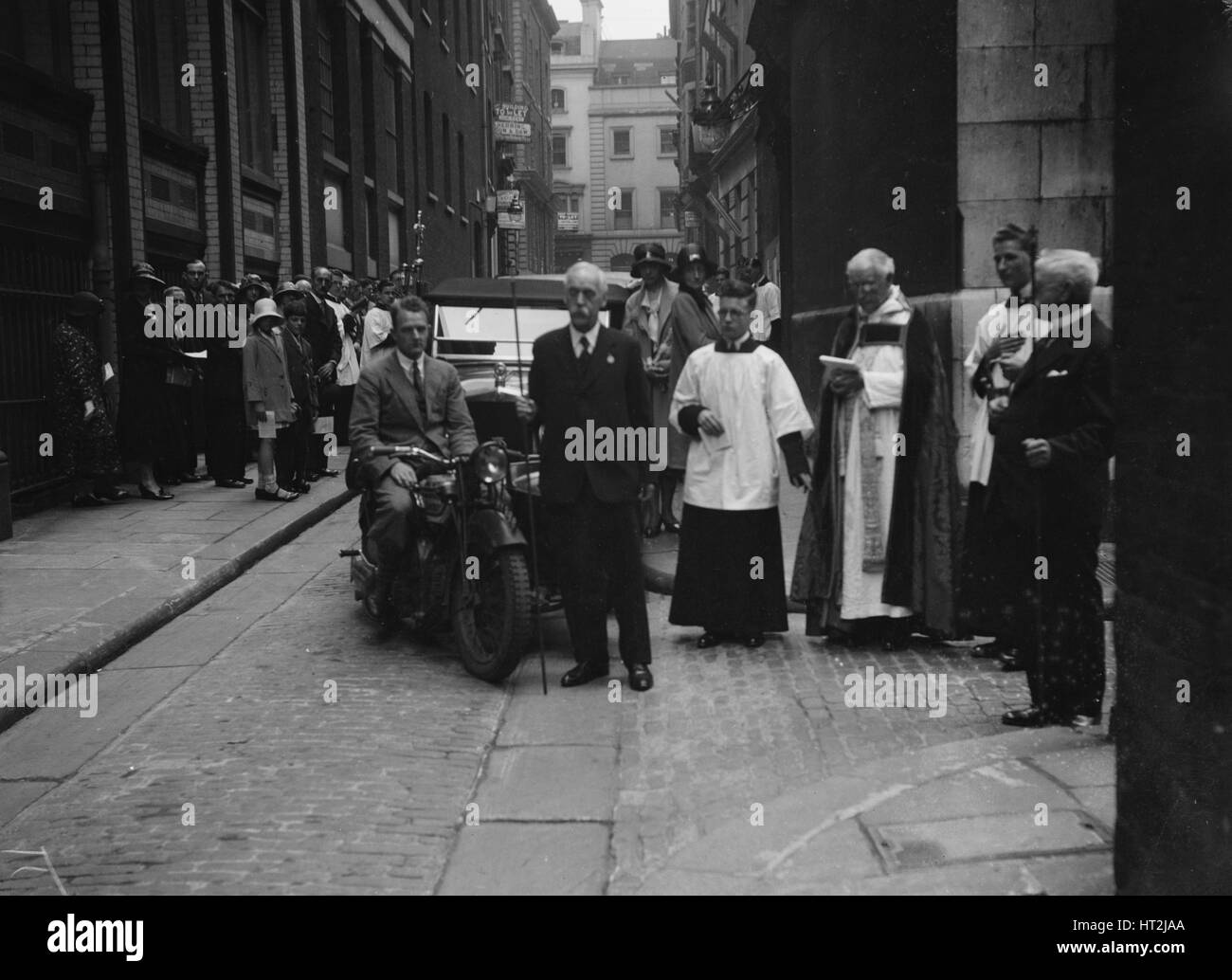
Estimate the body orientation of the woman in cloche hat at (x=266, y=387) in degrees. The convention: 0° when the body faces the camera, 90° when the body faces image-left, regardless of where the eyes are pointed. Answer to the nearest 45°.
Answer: approximately 315°

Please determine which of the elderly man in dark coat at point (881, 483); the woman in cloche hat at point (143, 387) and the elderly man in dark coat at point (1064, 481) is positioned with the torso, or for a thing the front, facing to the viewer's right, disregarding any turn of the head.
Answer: the woman in cloche hat

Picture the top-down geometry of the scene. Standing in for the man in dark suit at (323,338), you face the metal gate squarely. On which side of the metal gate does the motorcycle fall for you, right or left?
left

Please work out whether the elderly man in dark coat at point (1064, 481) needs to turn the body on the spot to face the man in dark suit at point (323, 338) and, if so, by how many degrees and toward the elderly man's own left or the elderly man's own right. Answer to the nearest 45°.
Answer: approximately 90° to the elderly man's own right

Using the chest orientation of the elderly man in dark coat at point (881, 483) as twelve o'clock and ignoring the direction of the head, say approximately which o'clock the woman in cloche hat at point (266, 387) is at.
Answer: The woman in cloche hat is roughly at 3 o'clock from the elderly man in dark coat.

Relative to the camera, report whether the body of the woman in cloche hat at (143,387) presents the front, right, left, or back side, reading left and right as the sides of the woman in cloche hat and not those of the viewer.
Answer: right

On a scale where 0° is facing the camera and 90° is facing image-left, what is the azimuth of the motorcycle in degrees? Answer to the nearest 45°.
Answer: approximately 315°

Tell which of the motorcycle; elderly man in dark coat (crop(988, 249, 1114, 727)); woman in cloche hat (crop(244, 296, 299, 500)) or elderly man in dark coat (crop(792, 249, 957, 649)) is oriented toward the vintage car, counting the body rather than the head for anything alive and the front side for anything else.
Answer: the woman in cloche hat

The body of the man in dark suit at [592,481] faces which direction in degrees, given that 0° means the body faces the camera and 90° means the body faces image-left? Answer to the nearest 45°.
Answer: approximately 0°

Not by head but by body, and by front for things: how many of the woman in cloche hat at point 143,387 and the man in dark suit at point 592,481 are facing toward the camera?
1

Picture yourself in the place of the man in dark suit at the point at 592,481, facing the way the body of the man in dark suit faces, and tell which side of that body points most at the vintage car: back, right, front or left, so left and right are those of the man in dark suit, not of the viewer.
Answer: back

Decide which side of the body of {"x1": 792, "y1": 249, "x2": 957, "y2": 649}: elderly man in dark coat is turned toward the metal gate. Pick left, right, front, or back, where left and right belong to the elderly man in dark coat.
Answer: right
